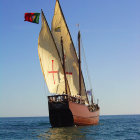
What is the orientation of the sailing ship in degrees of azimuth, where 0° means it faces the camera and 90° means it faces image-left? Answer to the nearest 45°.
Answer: approximately 225°
